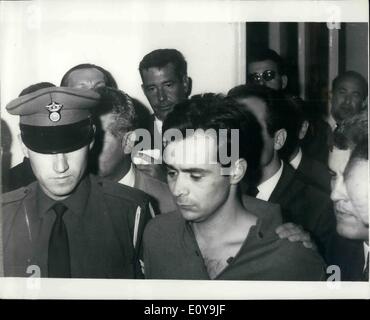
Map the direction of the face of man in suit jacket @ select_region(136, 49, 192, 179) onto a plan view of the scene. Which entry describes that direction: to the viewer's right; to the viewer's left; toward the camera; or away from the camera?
toward the camera

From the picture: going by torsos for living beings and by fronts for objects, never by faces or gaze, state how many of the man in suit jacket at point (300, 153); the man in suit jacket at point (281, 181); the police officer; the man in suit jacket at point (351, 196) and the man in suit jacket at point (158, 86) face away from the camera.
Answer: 0

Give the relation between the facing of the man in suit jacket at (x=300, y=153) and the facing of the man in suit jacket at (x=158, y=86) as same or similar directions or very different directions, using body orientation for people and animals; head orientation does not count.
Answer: same or similar directions

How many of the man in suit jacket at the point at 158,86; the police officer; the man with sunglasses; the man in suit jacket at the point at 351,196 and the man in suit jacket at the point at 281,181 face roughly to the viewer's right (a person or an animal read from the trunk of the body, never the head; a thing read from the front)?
0

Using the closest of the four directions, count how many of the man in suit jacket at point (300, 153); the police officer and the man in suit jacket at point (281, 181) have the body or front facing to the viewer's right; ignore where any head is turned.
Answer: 0

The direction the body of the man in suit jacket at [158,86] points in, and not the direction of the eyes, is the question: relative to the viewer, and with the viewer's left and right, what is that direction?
facing the viewer and to the left of the viewer

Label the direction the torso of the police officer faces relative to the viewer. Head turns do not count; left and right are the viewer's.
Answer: facing the viewer
